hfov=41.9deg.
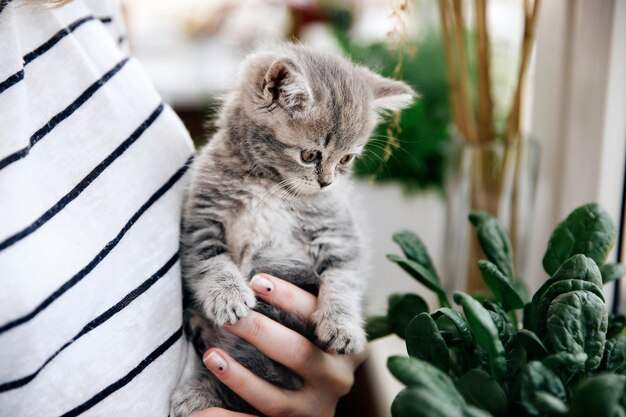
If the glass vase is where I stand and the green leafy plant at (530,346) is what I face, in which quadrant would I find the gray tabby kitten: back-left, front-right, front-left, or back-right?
front-right

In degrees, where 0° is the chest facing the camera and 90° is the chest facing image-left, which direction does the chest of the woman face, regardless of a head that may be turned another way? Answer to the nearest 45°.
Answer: approximately 315°

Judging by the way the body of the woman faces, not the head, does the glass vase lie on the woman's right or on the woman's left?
on the woman's left

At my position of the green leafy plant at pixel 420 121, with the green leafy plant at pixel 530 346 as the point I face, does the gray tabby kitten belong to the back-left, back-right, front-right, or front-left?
front-right

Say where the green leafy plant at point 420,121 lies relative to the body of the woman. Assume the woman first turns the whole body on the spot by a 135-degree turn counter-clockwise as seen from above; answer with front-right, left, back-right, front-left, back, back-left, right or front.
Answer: front-right
